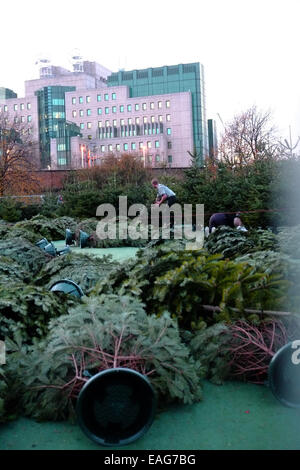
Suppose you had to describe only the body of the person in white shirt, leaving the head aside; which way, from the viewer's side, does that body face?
to the viewer's left

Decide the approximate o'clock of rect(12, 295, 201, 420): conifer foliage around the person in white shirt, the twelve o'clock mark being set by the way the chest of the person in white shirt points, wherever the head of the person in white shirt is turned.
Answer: The conifer foliage is roughly at 9 o'clock from the person in white shirt.

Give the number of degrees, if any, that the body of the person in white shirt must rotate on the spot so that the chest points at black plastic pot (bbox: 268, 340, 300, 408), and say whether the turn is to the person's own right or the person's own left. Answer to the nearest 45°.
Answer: approximately 90° to the person's own left

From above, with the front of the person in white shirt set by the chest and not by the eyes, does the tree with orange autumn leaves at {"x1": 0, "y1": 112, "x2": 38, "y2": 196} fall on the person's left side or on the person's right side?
on the person's right side

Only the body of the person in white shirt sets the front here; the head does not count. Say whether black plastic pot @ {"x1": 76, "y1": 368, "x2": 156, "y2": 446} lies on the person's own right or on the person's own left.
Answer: on the person's own left
